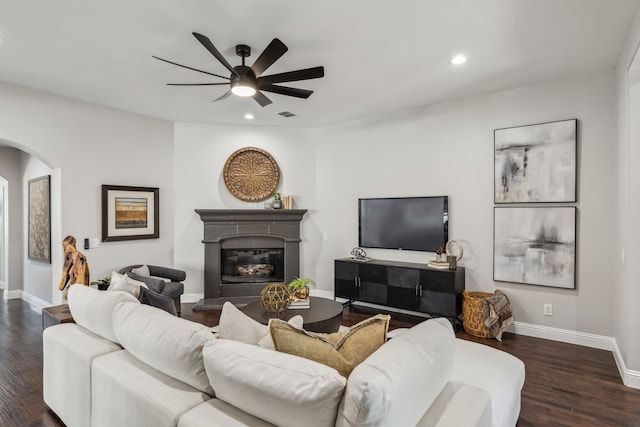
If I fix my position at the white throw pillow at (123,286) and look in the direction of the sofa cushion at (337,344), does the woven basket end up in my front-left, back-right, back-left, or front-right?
front-left

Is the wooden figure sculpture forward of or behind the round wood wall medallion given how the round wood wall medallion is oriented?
forward

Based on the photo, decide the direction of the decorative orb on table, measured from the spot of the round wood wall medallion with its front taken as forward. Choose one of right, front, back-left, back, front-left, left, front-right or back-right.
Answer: front

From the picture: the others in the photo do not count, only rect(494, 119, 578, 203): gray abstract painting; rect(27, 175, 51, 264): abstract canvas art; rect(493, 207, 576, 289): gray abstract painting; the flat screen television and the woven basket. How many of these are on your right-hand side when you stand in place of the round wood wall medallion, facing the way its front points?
1

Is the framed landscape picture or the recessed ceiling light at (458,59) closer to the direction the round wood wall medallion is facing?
the recessed ceiling light

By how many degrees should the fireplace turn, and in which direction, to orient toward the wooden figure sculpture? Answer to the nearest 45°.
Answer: approximately 45° to its right

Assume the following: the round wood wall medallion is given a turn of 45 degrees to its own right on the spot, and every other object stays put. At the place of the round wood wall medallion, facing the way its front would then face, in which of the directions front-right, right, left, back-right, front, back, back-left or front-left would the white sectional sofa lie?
front-left

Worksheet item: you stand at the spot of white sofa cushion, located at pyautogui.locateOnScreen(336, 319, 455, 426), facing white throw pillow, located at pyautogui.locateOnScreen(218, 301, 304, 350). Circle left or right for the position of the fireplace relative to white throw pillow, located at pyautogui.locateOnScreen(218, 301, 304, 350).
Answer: right

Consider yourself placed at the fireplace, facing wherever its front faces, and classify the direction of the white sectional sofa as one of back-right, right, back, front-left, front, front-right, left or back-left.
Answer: front

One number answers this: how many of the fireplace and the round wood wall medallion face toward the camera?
2

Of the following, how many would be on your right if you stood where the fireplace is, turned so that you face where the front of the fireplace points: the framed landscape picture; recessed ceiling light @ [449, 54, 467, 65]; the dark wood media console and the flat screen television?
1

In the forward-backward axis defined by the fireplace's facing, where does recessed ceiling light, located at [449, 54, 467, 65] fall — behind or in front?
in front

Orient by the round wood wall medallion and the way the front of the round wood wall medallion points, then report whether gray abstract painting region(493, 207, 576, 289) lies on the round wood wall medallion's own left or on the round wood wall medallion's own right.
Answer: on the round wood wall medallion's own left

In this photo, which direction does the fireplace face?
toward the camera

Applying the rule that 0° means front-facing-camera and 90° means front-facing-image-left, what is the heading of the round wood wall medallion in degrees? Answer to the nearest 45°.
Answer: approximately 0°

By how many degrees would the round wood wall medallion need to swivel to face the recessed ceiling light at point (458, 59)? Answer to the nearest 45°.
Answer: approximately 45° to its left
